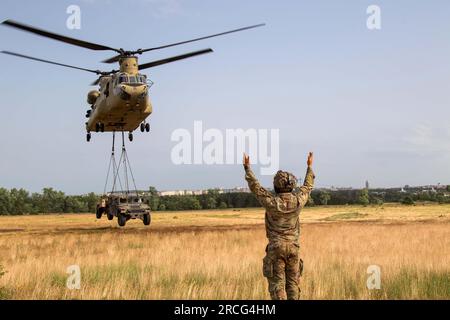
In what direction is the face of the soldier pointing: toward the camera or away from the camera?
away from the camera

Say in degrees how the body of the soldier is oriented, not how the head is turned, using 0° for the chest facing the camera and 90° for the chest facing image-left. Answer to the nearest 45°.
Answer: approximately 180°

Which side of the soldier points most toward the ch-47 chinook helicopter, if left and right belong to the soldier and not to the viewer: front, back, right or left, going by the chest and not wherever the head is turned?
front
